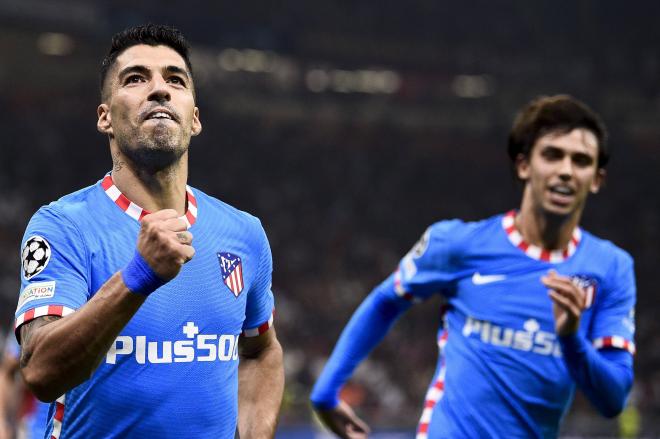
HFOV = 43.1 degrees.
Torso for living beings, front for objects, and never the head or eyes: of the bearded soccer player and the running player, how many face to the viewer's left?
0

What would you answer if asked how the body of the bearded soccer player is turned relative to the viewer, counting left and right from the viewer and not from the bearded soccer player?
facing the viewer and to the right of the viewer

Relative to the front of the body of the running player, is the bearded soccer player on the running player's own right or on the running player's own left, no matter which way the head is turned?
on the running player's own right

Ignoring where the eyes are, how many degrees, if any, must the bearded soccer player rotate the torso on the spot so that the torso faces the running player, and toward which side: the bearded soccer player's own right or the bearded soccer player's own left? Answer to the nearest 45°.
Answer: approximately 90° to the bearded soccer player's own left
